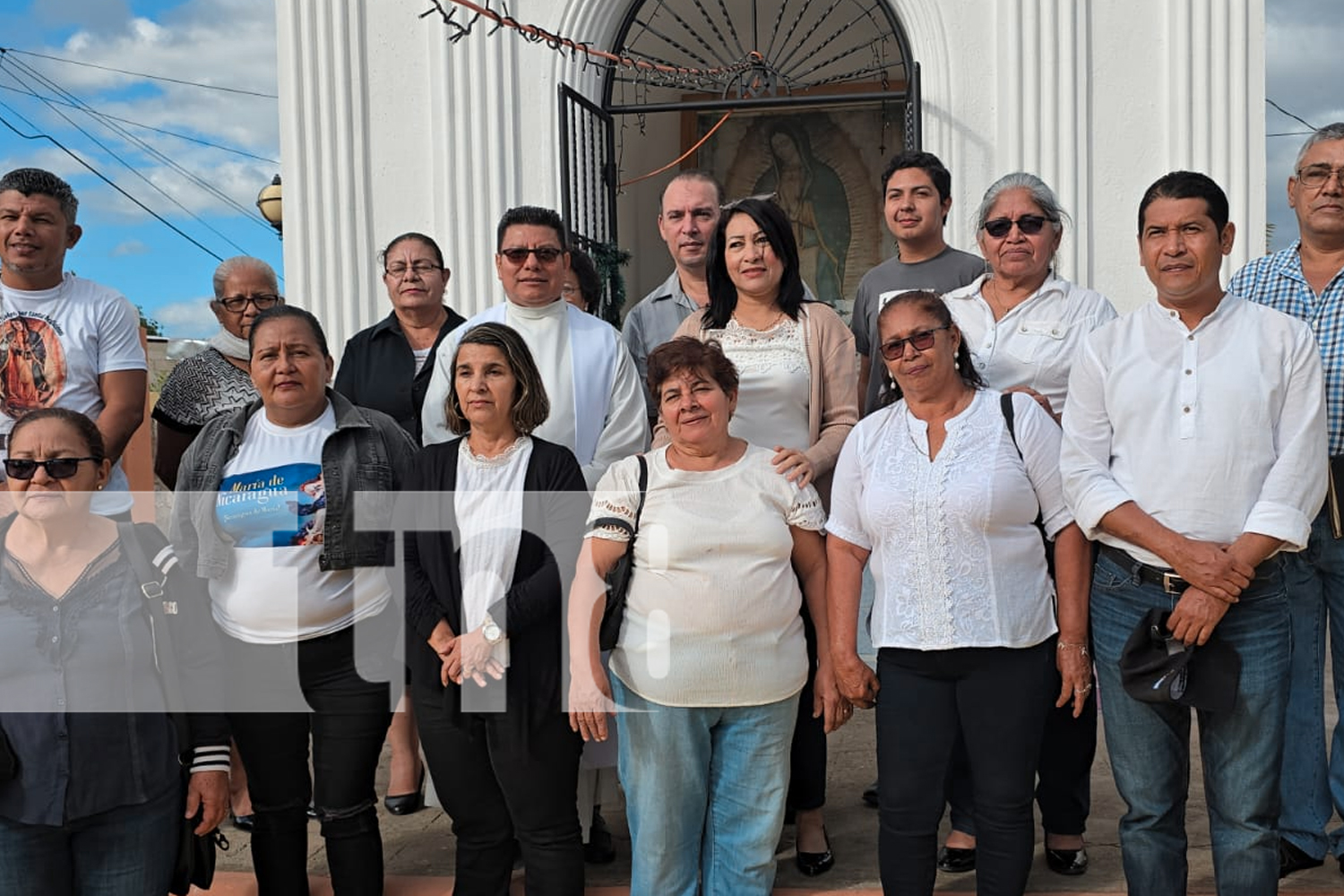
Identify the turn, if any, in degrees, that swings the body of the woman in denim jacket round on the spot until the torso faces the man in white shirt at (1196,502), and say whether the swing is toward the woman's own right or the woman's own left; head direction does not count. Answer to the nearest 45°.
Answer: approximately 45° to the woman's own left

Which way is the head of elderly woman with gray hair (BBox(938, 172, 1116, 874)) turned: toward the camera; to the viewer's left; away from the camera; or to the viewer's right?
toward the camera

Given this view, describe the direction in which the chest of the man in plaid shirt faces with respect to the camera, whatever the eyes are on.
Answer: toward the camera

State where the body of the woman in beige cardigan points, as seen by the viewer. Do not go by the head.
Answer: toward the camera

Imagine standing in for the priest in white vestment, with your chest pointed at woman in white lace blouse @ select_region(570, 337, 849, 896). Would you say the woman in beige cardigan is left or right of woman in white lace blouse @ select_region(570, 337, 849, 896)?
left

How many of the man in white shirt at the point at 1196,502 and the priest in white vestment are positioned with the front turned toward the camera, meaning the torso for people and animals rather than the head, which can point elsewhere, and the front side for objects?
2

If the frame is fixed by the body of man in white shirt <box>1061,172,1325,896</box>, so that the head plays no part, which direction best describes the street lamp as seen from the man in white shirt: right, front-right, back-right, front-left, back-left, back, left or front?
back-right

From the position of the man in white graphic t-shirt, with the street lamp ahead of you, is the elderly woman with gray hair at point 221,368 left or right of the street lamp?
right

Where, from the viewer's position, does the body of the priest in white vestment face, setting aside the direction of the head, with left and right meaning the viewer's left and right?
facing the viewer

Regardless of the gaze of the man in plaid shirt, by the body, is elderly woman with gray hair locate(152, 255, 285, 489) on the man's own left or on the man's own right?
on the man's own right

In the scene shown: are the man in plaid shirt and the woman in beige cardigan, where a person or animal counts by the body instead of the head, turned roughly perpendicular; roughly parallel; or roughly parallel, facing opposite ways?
roughly parallel

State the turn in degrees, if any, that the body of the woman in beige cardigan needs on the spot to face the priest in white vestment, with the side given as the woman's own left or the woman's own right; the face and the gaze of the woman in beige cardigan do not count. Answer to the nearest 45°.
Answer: approximately 90° to the woman's own right

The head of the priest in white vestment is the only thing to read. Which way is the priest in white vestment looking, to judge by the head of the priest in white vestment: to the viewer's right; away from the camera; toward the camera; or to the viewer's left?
toward the camera

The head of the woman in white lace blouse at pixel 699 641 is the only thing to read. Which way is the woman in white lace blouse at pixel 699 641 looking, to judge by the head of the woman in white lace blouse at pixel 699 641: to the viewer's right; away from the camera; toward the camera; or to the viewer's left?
toward the camera

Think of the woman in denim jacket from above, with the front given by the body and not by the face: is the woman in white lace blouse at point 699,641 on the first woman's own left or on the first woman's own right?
on the first woman's own left

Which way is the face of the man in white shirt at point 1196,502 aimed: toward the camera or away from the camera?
toward the camera

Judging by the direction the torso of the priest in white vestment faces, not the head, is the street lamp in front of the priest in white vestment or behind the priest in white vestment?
behind

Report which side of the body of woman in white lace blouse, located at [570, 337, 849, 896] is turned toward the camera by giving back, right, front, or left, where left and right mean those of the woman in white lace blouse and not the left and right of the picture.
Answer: front

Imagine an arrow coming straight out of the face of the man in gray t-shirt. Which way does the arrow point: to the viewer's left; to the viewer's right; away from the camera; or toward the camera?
toward the camera
